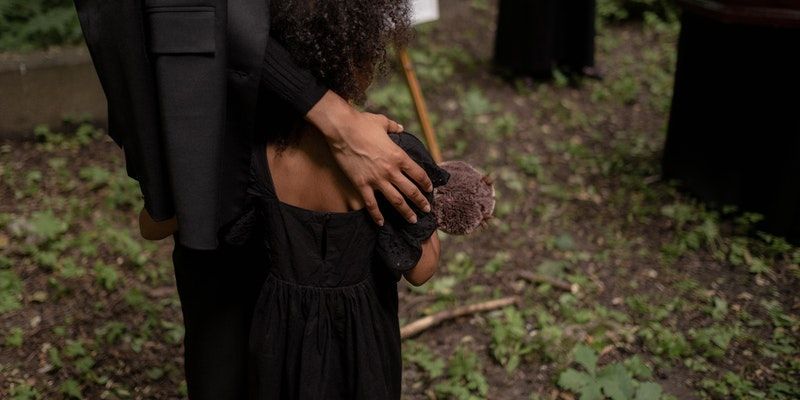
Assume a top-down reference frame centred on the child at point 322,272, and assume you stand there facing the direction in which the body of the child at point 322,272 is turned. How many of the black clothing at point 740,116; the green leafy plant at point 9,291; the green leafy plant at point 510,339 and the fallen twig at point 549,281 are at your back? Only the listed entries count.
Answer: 0

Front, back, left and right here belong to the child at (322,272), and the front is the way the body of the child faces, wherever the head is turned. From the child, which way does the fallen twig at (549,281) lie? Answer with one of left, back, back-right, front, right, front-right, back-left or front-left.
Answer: front-right

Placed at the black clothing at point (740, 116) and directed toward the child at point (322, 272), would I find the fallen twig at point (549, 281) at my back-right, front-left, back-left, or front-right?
front-right

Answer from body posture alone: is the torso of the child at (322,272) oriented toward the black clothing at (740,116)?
no

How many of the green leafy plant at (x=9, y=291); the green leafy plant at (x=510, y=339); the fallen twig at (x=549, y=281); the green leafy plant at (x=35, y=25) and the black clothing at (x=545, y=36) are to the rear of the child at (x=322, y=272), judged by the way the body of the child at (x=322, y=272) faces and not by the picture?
0

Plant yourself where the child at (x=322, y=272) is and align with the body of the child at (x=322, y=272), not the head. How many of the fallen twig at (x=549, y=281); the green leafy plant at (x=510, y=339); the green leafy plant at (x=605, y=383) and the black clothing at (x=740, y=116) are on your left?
0

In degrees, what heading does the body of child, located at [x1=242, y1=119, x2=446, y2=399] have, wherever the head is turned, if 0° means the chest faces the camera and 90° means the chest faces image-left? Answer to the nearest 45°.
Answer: approximately 180°

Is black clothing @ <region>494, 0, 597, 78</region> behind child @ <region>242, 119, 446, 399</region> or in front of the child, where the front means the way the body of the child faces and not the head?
in front

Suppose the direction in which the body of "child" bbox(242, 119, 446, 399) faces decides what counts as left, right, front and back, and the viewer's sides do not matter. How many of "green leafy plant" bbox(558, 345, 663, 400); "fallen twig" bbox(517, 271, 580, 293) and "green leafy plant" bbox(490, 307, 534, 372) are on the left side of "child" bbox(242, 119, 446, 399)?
0

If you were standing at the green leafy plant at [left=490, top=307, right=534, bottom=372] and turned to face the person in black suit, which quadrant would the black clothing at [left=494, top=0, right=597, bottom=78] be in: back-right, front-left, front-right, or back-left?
back-right

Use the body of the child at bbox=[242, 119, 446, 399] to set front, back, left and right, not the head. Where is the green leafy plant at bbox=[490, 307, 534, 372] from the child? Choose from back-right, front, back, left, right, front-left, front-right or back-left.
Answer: front-right

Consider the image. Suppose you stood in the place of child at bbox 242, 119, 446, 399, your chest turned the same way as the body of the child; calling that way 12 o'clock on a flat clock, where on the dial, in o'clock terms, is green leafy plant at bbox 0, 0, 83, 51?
The green leafy plant is roughly at 11 o'clock from the child.

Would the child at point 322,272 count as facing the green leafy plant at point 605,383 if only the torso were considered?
no

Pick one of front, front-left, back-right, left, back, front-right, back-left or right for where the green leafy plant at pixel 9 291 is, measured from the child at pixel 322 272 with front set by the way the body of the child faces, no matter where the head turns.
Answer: front-left

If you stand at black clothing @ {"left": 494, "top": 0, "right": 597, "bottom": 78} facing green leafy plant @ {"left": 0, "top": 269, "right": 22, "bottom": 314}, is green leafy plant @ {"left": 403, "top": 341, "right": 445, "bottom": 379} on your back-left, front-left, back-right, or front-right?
front-left
